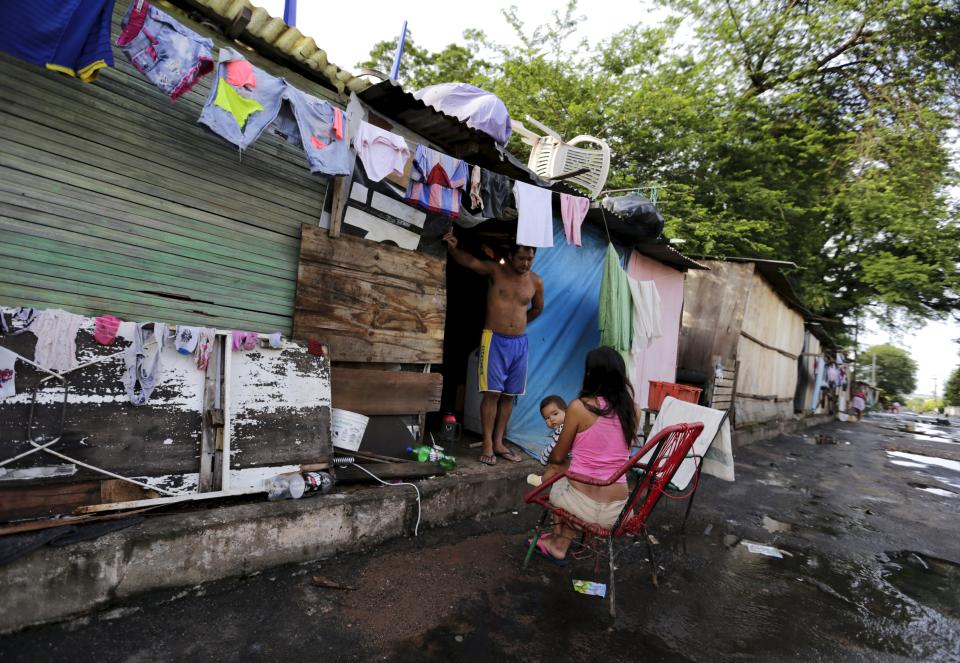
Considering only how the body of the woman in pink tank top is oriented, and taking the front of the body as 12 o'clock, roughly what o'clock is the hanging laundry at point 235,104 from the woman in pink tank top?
The hanging laundry is roughly at 10 o'clock from the woman in pink tank top.

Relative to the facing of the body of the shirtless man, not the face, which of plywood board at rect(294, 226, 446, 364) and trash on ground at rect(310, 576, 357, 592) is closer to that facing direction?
the trash on ground

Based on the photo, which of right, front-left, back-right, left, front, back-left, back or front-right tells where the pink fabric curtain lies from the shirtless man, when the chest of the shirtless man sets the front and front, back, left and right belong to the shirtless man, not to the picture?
left

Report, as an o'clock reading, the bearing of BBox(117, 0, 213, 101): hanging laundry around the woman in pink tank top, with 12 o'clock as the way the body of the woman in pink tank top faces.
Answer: The hanging laundry is roughly at 10 o'clock from the woman in pink tank top.

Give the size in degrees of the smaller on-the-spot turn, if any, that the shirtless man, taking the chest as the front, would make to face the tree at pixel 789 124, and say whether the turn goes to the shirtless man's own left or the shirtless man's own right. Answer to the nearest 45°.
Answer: approximately 90° to the shirtless man's own left

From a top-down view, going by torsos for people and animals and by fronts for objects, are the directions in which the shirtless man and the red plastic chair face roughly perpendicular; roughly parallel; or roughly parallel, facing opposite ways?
roughly parallel, facing opposite ways

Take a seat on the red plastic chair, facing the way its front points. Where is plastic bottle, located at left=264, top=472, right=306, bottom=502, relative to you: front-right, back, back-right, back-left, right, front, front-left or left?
front-left

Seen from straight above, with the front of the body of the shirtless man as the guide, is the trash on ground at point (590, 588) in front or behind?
in front

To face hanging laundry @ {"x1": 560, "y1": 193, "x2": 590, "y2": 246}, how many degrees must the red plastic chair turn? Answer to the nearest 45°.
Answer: approximately 45° to its right

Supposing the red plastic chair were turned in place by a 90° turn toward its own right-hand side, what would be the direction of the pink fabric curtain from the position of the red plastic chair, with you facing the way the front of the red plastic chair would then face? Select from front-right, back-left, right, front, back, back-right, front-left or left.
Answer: front-left

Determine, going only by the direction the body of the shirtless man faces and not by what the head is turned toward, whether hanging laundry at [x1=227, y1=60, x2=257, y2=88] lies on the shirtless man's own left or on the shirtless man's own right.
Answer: on the shirtless man's own right

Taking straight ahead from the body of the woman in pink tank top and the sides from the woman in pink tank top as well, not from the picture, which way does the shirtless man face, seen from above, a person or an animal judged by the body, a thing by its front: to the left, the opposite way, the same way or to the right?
the opposite way

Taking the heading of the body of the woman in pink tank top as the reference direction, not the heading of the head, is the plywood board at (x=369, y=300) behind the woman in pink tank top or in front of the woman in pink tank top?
in front

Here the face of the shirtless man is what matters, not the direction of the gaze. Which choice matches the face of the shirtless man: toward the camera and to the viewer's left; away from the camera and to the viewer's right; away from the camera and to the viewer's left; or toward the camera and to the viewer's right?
toward the camera and to the viewer's right

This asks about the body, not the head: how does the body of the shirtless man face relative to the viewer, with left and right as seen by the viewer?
facing the viewer and to the right of the viewer

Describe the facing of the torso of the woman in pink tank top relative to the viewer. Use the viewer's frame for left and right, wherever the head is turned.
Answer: facing away from the viewer and to the left of the viewer

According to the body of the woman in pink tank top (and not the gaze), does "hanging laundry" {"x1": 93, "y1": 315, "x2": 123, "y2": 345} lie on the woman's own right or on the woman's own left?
on the woman's own left

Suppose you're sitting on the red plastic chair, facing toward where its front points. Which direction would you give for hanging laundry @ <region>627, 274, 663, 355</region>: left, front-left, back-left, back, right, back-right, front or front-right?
front-right

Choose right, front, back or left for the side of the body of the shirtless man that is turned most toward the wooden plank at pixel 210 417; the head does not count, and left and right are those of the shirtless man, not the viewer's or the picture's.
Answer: right

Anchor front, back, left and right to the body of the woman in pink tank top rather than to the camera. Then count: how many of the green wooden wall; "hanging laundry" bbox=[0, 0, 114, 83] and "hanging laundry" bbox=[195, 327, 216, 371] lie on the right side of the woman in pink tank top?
0

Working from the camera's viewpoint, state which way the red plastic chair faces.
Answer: facing away from the viewer and to the left of the viewer
